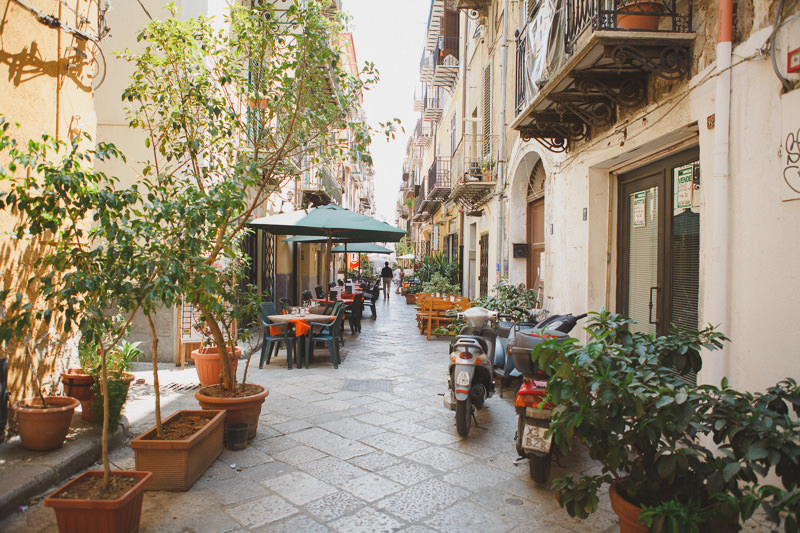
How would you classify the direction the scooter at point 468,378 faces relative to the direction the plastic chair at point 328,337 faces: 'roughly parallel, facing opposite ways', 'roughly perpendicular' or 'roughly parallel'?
roughly perpendicular

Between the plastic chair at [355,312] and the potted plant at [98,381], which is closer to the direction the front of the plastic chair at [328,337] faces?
the potted plant

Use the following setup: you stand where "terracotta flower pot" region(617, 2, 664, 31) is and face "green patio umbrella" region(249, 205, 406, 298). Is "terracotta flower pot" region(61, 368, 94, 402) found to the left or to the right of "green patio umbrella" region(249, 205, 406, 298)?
left

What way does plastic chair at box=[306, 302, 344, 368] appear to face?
to the viewer's left

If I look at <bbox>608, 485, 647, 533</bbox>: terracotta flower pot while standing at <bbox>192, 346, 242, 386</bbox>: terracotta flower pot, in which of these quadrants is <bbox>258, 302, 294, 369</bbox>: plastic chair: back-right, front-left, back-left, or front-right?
back-left

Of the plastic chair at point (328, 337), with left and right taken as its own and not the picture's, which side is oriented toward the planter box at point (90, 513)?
left
